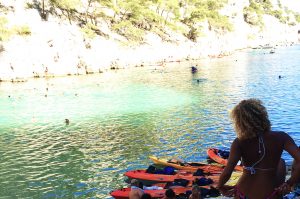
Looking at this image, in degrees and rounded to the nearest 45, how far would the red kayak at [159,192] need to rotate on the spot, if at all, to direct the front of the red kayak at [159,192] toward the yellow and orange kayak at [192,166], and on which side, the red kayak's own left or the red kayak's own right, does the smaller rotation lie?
approximately 135° to the red kayak's own right

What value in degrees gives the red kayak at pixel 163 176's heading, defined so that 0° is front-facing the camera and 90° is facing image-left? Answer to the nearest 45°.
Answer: approximately 90°

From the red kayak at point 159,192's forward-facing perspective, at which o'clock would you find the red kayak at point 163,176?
the red kayak at point 163,176 is roughly at 3 o'clock from the red kayak at point 159,192.

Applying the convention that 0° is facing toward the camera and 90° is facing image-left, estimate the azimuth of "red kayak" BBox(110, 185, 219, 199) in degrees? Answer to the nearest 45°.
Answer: approximately 90°

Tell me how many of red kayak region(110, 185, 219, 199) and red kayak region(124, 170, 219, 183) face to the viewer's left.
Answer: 2

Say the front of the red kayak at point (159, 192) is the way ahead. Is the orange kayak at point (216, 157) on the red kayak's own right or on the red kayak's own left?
on the red kayak's own right

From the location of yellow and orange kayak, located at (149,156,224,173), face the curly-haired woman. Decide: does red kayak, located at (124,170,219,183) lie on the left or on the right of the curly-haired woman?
right
